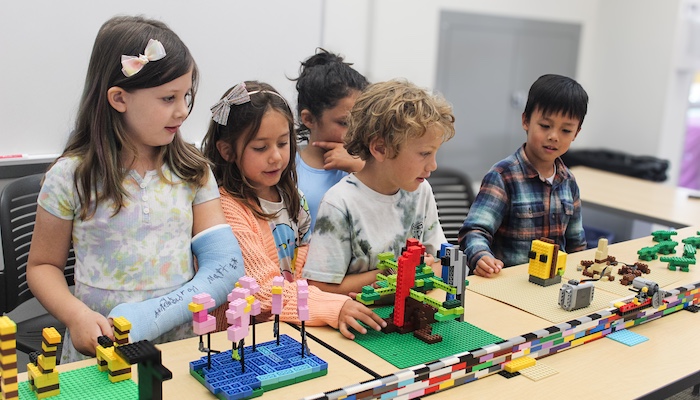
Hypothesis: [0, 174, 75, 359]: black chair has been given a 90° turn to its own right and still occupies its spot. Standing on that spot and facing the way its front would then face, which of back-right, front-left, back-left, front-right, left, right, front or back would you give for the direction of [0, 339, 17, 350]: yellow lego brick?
front-left

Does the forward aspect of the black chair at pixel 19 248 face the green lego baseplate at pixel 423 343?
yes

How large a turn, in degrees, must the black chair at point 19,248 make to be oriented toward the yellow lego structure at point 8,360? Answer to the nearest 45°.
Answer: approximately 45° to its right

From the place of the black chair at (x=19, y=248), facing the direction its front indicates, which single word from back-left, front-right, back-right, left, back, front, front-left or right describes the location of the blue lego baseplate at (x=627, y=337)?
front

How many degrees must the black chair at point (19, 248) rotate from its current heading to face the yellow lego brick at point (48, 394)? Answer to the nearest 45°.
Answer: approximately 45° to its right

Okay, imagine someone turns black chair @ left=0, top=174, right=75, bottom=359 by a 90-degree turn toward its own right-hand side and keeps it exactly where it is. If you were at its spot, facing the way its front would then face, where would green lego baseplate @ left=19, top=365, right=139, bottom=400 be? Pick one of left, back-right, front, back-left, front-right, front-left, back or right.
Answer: front-left

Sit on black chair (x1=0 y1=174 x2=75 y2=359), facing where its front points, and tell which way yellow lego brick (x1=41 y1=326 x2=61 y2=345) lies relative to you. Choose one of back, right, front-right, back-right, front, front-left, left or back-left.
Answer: front-right

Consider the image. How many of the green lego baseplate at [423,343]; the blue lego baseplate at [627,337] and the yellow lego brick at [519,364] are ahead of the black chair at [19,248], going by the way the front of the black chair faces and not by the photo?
3

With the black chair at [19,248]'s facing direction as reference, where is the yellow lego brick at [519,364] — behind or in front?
in front

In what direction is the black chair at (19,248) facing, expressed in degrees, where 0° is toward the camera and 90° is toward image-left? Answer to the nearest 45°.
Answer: approximately 315°

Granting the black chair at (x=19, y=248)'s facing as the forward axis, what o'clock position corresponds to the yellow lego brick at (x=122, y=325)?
The yellow lego brick is roughly at 1 o'clock from the black chair.

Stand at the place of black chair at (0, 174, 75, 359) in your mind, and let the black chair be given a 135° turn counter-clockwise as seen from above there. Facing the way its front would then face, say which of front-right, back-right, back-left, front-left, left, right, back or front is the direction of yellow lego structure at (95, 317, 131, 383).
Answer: back
